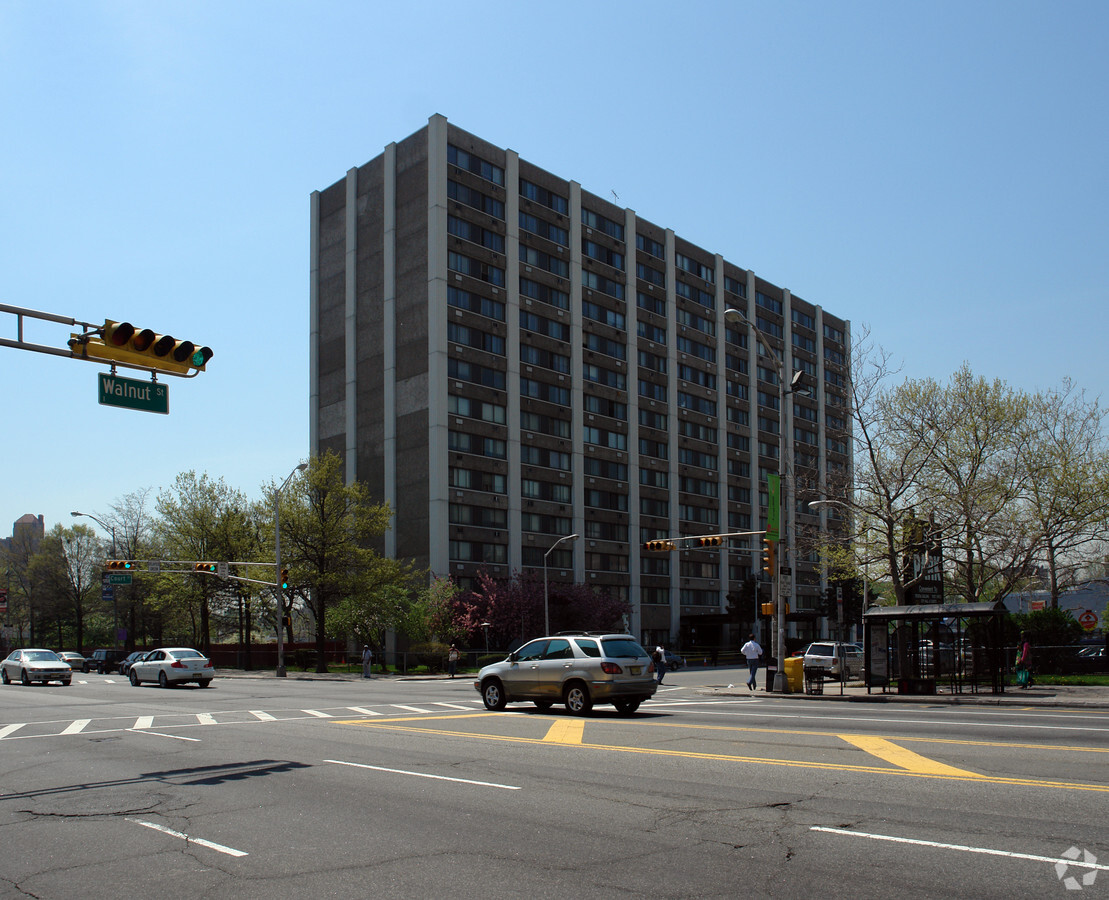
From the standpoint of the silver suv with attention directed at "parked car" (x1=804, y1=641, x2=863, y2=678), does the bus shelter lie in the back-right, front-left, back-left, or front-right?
front-right

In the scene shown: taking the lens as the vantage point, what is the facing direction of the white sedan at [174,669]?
facing away from the viewer and to the left of the viewer

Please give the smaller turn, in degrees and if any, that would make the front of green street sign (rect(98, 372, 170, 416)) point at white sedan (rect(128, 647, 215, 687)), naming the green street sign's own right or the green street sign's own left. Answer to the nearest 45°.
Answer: approximately 135° to the green street sign's own left

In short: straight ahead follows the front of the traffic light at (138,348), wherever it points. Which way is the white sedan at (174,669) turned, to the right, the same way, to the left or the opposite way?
the opposite way

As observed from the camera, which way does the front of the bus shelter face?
facing the viewer

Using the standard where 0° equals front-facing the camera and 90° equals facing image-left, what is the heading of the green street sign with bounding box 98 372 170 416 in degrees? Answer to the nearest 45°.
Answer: approximately 315°

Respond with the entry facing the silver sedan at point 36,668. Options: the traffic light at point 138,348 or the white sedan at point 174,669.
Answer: the white sedan at point 174,669

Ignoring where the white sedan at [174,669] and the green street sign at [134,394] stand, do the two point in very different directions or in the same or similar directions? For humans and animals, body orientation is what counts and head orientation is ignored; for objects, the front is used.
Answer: very different directions

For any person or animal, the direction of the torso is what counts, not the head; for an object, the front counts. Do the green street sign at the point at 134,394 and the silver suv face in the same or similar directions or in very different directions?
very different directions

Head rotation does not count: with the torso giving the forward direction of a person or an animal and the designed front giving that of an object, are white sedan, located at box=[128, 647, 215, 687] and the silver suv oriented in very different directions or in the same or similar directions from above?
same or similar directions

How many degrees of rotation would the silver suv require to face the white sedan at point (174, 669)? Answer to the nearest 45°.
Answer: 0° — it already faces it

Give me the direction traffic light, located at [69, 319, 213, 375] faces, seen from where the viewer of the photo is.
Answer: facing the viewer and to the right of the viewer

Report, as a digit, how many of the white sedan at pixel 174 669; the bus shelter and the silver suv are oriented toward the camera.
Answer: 1
